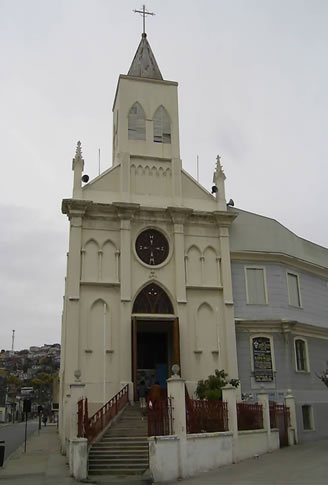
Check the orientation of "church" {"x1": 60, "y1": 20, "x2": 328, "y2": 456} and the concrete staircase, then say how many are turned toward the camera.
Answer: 2

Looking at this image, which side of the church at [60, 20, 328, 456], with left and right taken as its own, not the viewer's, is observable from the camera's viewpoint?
front

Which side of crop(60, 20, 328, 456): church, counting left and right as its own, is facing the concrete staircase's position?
front

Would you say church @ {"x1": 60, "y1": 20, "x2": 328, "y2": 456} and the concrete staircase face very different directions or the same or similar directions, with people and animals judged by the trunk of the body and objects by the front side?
same or similar directions

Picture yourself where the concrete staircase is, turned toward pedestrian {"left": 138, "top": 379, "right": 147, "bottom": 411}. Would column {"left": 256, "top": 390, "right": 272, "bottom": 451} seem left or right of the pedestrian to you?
right

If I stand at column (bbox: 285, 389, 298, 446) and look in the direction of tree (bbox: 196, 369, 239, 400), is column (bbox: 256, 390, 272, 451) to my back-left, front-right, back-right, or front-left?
front-left

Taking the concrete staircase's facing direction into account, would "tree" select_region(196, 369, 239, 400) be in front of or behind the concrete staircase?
behind

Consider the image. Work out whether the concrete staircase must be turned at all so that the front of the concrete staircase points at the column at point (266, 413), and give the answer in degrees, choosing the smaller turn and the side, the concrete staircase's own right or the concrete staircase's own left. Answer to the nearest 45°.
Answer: approximately 135° to the concrete staircase's own left

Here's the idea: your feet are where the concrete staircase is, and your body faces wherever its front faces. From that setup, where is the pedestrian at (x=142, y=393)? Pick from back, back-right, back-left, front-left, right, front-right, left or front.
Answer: back

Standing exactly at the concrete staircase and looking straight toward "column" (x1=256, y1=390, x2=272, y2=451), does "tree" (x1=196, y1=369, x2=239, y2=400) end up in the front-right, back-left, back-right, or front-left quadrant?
front-left

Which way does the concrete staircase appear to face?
toward the camera

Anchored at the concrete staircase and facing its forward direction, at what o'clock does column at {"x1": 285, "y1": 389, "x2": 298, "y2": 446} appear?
The column is roughly at 8 o'clock from the concrete staircase.
